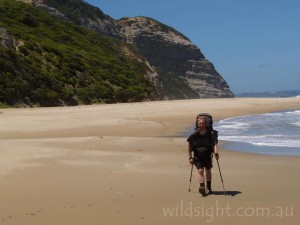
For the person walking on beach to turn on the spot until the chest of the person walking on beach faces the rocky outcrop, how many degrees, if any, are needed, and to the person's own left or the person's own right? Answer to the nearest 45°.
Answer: approximately 135° to the person's own right

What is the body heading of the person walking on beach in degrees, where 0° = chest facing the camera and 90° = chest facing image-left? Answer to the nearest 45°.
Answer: approximately 0°
